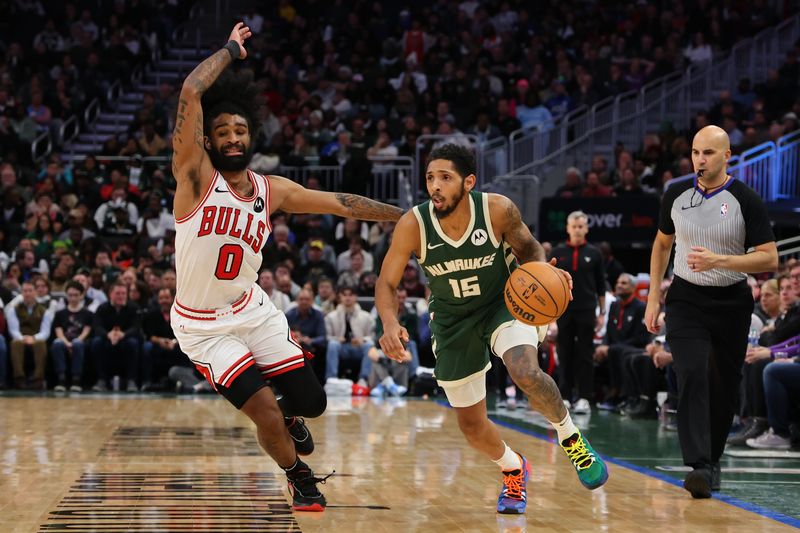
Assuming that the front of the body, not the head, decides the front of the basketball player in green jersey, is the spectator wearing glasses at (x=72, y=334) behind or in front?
behind

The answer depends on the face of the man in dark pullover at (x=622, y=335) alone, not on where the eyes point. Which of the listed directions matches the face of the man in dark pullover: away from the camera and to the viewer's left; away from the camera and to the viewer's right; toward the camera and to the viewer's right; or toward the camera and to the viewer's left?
toward the camera and to the viewer's left

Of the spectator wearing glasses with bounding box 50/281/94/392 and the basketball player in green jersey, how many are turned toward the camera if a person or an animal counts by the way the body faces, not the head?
2

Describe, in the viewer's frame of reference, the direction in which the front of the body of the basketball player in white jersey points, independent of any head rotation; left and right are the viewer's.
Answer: facing the viewer and to the right of the viewer

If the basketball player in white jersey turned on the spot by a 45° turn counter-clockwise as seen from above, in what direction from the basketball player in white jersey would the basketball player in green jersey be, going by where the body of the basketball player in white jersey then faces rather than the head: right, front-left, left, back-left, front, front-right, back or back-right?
front

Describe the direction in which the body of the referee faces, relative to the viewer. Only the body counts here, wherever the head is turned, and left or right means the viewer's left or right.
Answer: facing the viewer and to the left of the viewer

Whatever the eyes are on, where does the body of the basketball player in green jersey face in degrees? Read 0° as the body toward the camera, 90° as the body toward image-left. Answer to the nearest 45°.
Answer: approximately 0°

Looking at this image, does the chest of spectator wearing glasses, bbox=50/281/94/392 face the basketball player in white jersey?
yes

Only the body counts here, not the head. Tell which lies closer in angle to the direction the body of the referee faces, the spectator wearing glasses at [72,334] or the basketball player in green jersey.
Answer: the basketball player in green jersey

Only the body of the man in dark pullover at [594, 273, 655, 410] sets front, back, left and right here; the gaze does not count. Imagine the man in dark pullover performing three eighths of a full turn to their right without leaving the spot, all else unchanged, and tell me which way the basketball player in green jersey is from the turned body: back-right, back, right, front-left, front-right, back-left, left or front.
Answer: back

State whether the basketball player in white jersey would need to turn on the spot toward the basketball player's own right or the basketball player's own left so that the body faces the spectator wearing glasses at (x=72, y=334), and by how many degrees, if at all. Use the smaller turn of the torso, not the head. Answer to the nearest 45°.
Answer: approximately 135° to the basketball player's own left

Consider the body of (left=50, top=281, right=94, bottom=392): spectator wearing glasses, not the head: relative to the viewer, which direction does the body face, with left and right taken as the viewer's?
facing the viewer

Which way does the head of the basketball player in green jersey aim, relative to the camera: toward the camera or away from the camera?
toward the camera

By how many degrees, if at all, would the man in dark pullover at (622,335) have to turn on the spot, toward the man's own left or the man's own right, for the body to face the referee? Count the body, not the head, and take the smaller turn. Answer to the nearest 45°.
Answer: approximately 45° to the man's own left
